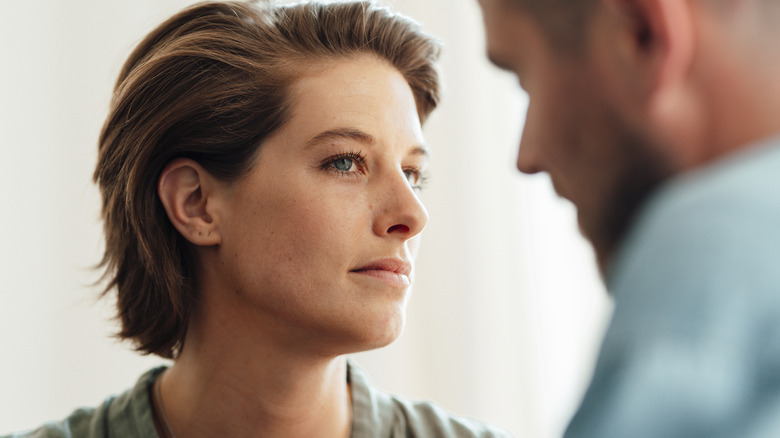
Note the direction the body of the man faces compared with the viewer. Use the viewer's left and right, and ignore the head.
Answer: facing away from the viewer and to the left of the viewer

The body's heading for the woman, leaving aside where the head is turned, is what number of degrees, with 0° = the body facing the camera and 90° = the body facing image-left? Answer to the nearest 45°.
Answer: approximately 315°

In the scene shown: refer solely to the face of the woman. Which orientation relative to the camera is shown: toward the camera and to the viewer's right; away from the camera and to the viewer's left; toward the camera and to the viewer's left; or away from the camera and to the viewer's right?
toward the camera and to the viewer's right

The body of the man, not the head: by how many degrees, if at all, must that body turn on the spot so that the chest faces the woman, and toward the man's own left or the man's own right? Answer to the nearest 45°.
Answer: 0° — they already face them

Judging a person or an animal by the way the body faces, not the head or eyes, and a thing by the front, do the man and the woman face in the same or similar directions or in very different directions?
very different directions
